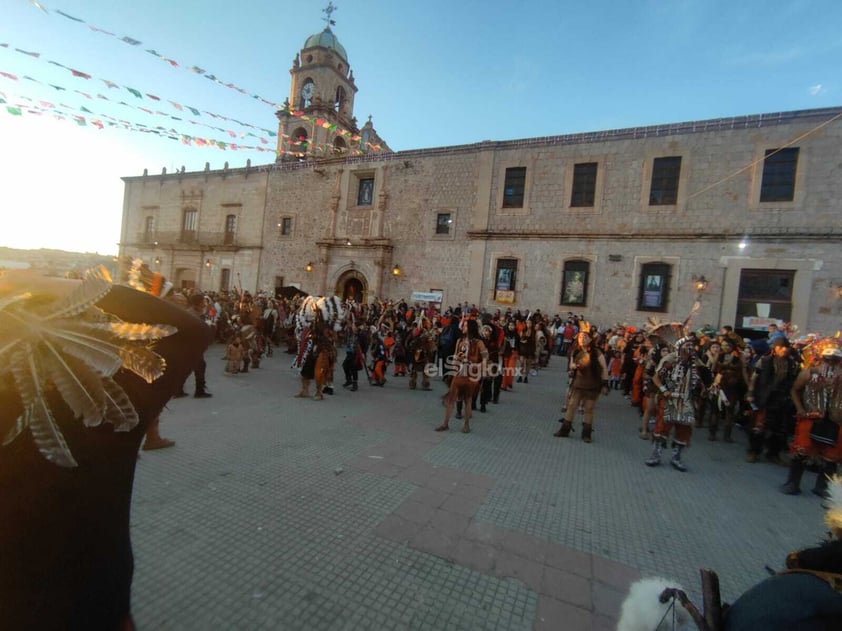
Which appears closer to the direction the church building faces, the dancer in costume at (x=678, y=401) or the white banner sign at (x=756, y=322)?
the dancer in costume

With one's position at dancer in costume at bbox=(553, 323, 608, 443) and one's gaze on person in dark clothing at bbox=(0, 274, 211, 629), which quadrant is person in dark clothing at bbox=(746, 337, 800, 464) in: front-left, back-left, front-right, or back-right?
back-left

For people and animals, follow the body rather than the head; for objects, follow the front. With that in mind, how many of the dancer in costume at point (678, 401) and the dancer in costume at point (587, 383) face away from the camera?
0

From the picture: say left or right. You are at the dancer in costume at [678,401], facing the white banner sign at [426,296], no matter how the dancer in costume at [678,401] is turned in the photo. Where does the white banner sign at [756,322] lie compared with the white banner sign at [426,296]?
right

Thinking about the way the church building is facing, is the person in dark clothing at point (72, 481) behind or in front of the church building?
in front

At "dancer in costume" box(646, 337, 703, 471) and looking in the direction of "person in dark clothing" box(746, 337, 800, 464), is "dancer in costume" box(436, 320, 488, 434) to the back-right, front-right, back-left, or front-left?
back-left

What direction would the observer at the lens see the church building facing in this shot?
facing the viewer and to the left of the viewer

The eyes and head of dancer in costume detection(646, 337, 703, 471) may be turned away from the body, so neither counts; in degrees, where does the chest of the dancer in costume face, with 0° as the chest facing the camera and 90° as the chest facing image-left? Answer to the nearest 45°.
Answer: approximately 0°

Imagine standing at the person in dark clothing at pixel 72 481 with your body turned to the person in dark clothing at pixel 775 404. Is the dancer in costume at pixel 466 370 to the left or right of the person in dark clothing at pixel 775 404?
left

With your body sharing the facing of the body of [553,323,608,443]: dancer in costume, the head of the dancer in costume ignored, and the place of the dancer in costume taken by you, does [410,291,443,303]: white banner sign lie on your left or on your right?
on your right

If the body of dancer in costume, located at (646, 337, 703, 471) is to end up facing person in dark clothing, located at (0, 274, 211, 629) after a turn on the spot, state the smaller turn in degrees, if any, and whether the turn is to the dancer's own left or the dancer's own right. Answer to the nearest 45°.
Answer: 0° — they already face them
